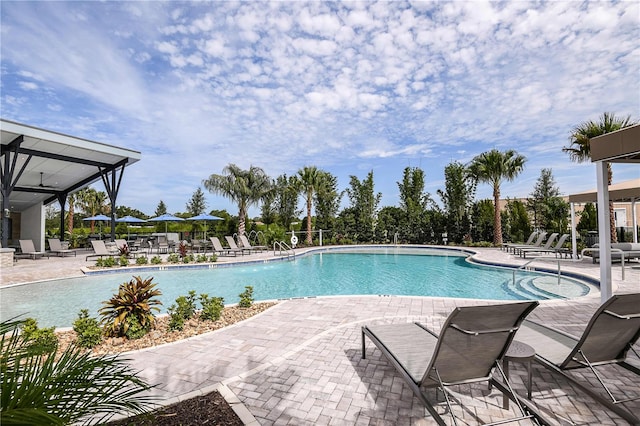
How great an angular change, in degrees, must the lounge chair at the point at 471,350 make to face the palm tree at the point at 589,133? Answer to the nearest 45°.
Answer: approximately 45° to its right

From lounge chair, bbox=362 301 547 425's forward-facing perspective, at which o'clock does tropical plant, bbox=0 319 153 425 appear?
The tropical plant is roughly at 9 o'clock from the lounge chair.

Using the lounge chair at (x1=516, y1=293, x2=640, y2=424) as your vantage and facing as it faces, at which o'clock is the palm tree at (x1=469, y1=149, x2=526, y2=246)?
The palm tree is roughly at 1 o'clock from the lounge chair.

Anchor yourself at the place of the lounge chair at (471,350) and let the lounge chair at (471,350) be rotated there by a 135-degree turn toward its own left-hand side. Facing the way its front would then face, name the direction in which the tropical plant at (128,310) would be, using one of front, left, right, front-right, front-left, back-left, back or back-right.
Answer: right

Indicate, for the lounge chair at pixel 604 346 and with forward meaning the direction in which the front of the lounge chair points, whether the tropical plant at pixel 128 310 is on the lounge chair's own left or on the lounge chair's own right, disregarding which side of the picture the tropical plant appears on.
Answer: on the lounge chair's own left

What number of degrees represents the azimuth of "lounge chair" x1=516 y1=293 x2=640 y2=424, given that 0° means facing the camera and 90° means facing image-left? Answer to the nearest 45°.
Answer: approximately 135°

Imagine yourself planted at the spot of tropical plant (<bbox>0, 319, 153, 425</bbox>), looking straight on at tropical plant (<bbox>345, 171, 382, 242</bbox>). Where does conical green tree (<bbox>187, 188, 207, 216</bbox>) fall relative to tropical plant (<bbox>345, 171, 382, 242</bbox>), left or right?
left

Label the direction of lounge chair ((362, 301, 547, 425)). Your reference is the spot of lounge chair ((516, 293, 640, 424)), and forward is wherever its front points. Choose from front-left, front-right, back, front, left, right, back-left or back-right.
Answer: left

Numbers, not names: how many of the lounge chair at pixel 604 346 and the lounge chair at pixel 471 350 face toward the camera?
0

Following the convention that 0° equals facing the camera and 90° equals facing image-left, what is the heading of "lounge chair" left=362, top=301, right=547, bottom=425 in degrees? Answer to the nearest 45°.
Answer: approximately 135°
